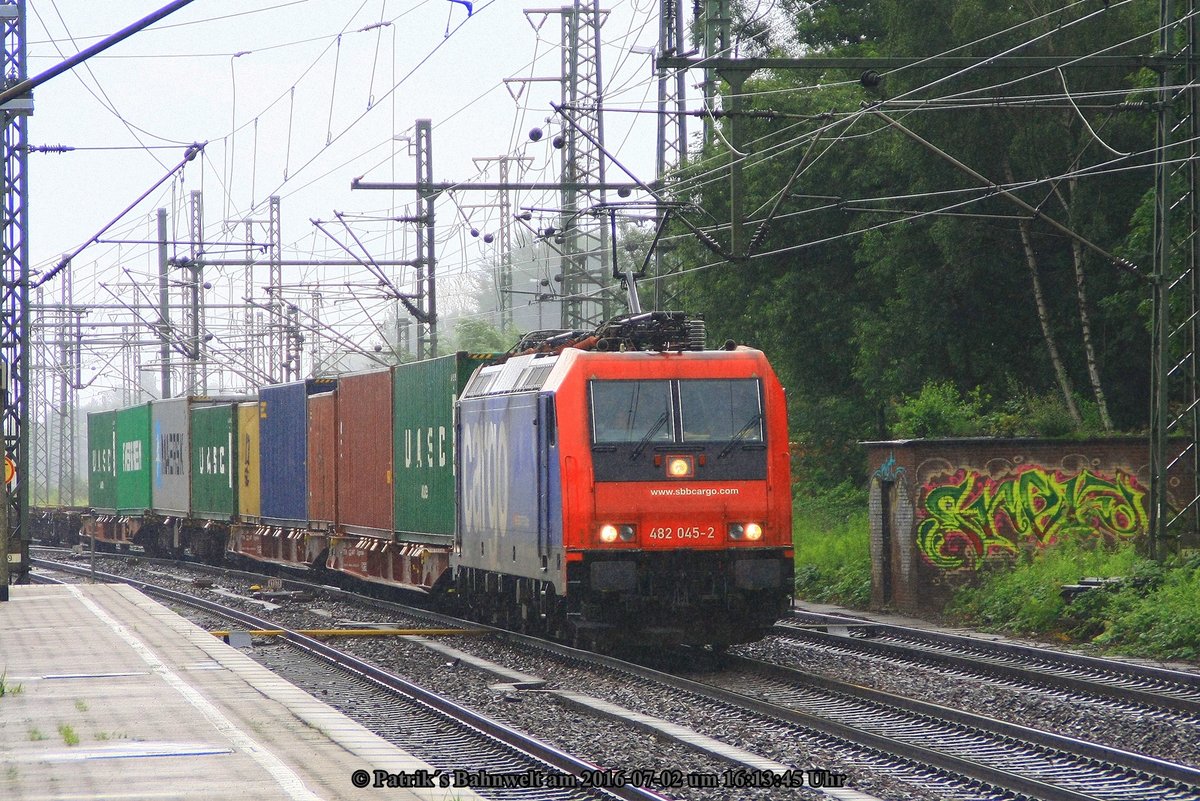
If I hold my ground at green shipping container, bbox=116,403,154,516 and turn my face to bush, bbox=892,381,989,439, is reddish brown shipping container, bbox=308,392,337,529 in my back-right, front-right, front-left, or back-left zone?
front-right

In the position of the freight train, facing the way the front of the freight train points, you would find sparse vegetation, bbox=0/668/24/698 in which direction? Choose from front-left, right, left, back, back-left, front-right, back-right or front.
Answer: right

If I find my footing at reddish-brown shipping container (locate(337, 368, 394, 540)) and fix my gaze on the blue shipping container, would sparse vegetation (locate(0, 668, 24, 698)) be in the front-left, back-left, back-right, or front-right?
back-left

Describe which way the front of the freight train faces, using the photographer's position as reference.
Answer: facing the viewer and to the right of the viewer

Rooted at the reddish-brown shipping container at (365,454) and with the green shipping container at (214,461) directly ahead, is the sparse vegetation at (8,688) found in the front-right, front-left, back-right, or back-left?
back-left
